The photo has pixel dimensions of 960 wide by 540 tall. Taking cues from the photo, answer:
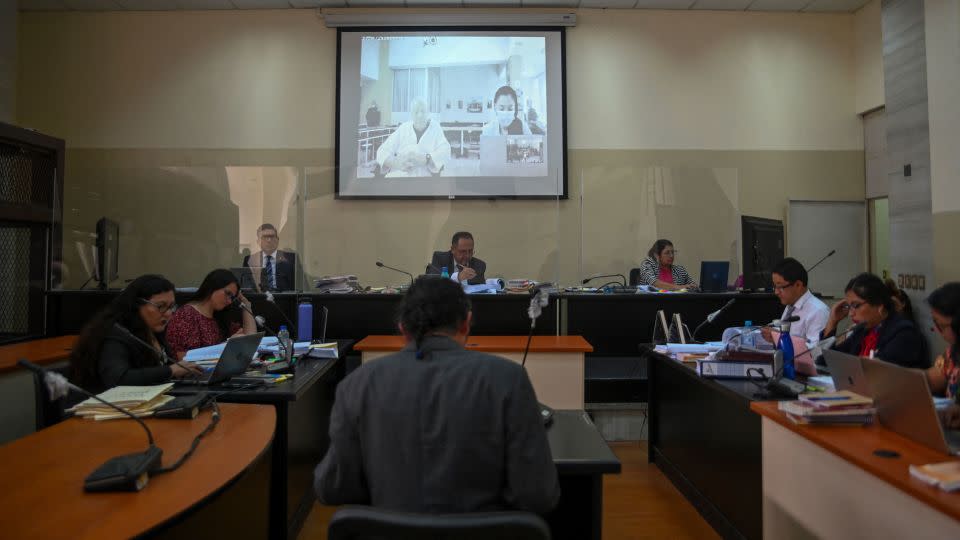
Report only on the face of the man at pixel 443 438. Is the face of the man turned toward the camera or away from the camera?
away from the camera

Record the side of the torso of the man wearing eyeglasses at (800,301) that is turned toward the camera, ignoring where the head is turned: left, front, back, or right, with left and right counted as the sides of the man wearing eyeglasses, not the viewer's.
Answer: left

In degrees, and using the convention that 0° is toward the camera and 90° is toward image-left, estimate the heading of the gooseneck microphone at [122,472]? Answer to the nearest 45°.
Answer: approximately 90°

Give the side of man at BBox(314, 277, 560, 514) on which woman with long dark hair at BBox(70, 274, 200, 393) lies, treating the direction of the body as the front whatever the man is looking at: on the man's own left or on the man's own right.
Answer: on the man's own left

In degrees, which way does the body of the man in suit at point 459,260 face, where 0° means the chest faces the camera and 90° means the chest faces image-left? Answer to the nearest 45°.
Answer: approximately 0°

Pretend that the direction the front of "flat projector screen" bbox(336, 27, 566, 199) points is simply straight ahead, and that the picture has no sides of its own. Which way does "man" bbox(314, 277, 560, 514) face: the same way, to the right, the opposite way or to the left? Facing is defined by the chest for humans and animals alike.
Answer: the opposite way

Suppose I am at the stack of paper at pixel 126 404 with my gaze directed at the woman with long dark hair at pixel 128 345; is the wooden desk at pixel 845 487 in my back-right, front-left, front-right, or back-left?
back-right

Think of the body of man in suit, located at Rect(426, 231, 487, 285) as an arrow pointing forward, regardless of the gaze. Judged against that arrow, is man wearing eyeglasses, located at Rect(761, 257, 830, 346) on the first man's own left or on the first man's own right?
on the first man's own left

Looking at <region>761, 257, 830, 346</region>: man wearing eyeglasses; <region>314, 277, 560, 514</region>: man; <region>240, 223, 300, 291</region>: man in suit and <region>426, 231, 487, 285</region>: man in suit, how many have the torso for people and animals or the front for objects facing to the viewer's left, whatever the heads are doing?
1

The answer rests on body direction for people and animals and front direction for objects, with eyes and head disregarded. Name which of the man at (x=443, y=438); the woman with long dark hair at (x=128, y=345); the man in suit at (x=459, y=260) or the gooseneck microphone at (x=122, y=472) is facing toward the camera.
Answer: the man in suit

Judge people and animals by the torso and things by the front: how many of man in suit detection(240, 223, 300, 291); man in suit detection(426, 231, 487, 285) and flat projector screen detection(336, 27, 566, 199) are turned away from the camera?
0

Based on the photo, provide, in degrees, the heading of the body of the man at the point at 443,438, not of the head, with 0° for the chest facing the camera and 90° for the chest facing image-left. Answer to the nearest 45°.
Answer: approximately 180°

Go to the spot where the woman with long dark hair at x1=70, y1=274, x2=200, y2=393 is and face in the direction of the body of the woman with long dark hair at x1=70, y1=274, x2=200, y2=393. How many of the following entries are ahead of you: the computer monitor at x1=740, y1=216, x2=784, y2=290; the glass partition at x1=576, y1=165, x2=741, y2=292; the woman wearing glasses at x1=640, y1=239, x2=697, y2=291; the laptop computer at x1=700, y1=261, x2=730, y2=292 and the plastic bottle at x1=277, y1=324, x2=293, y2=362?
5

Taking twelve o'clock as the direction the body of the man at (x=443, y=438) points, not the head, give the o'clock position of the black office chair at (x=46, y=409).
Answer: The black office chair is roughly at 10 o'clock from the man.

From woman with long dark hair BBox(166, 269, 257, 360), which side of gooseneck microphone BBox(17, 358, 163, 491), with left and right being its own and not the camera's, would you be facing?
right

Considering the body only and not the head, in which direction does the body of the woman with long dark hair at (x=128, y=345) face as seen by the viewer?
to the viewer's right

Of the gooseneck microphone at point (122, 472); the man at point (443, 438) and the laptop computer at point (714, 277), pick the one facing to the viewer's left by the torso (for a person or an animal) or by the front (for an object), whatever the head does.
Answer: the gooseneck microphone
